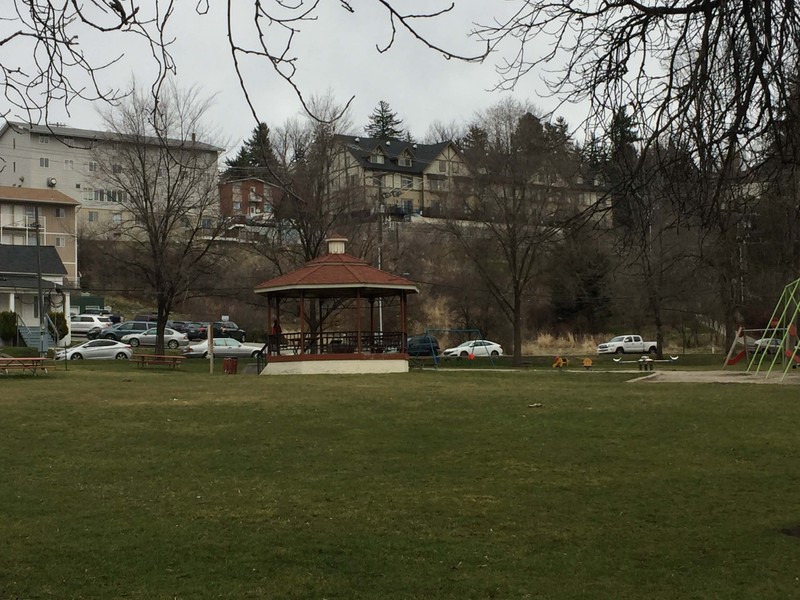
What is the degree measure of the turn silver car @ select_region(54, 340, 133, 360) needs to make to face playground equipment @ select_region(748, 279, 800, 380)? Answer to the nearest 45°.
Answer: approximately 135° to its left

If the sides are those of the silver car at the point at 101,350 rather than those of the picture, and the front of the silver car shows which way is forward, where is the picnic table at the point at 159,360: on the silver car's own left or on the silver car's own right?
on the silver car's own left

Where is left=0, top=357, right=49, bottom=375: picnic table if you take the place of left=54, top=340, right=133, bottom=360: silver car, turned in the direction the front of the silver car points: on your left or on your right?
on your left

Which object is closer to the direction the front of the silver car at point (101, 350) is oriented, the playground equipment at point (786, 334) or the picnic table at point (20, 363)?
the picnic table

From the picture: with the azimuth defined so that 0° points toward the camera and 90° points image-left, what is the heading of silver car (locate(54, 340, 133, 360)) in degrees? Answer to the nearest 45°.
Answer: approximately 90°

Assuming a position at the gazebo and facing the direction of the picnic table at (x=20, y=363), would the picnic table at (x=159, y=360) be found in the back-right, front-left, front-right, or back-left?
front-right
